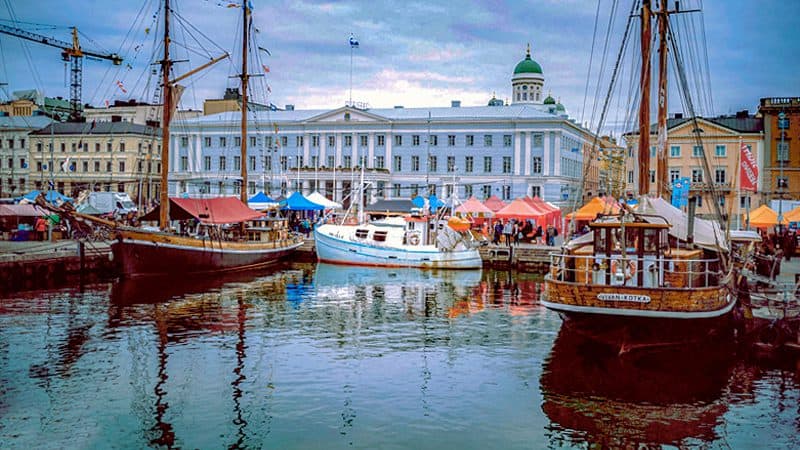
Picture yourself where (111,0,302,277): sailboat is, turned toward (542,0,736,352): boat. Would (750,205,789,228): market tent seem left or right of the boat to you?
left

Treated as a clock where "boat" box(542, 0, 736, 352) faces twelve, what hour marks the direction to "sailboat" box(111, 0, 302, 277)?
The sailboat is roughly at 10 o'clock from the boat.

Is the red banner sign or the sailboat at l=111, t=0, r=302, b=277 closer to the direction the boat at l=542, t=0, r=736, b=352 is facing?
the red banner sign

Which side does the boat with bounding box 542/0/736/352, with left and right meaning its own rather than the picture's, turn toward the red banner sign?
front

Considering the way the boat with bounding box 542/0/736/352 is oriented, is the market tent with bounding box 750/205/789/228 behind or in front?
in front

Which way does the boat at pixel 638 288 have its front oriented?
away from the camera

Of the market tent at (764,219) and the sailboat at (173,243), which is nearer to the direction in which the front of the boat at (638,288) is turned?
the market tent
